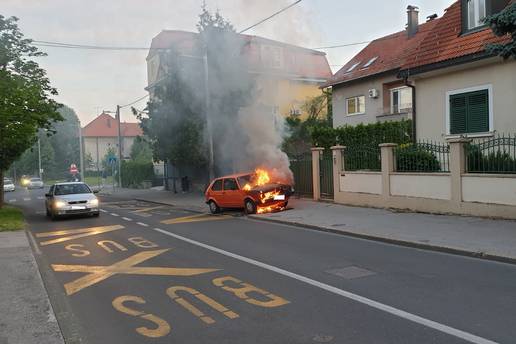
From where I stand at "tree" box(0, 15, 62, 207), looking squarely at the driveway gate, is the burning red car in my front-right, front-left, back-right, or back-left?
front-right

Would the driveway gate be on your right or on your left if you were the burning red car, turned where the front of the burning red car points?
on your left

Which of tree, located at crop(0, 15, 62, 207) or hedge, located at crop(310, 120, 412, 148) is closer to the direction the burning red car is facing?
the hedge

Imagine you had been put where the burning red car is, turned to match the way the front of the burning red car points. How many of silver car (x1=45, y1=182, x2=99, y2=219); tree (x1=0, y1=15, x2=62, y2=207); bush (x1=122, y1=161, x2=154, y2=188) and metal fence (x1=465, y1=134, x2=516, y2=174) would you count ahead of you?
1

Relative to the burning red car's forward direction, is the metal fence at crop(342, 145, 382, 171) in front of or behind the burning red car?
in front

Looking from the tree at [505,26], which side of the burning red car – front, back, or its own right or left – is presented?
front

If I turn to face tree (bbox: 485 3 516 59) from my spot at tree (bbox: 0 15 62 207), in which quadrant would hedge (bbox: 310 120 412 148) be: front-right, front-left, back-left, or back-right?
front-left

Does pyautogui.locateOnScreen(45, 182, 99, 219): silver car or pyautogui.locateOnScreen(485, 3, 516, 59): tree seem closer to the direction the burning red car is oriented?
the tree

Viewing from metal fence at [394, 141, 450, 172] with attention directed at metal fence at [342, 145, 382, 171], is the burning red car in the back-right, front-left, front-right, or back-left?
front-left

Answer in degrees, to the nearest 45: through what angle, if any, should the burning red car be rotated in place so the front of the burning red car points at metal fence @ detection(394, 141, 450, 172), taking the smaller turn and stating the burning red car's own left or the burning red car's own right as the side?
0° — it already faces it

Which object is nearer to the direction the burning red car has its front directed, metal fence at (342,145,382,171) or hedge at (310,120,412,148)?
the metal fence

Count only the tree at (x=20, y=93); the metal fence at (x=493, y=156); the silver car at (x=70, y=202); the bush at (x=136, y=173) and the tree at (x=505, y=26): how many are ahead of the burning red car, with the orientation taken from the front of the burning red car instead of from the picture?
2

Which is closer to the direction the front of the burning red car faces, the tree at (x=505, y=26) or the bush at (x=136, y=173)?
the tree

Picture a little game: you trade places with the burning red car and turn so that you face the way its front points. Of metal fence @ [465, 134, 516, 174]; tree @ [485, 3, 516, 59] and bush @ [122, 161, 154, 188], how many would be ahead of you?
2

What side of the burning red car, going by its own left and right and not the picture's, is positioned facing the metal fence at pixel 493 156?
front
